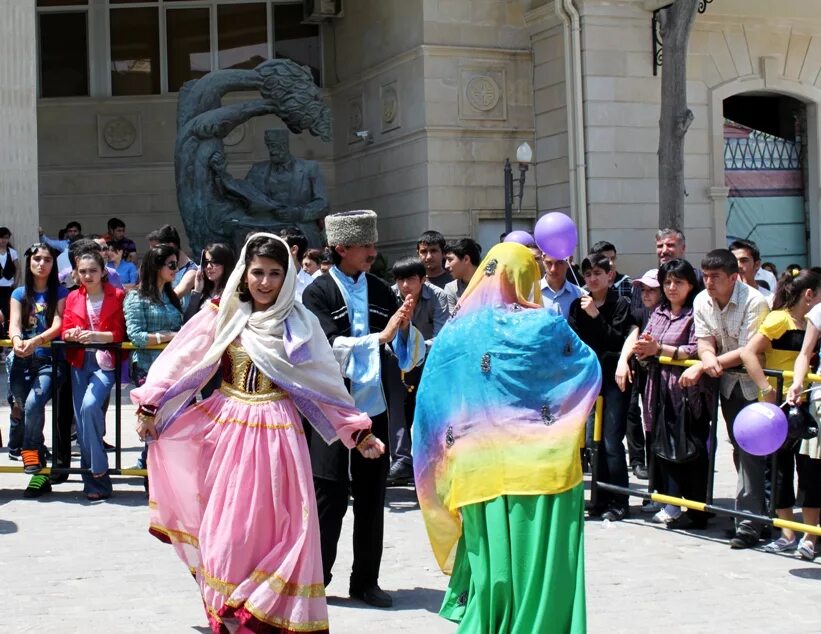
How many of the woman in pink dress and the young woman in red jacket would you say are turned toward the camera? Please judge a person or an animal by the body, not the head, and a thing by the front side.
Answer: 2

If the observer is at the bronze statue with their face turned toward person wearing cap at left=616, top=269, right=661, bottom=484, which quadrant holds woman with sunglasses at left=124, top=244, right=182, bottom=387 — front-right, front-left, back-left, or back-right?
front-right

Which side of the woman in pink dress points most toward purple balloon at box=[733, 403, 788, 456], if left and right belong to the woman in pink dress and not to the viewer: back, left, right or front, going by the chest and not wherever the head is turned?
left

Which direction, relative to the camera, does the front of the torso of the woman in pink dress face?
toward the camera

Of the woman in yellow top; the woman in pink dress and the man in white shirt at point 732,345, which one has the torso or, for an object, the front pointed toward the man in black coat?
the man in white shirt

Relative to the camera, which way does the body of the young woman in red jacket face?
toward the camera

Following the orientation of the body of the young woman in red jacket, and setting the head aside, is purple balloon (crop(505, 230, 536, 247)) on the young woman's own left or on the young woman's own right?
on the young woman's own left

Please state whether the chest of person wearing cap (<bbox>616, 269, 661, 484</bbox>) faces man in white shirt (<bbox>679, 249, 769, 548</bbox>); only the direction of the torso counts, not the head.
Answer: no

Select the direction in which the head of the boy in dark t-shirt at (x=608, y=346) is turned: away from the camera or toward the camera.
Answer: toward the camera

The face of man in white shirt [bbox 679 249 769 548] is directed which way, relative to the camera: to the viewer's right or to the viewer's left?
to the viewer's left

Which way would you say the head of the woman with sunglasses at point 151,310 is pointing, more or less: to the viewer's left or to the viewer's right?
to the viewer's right

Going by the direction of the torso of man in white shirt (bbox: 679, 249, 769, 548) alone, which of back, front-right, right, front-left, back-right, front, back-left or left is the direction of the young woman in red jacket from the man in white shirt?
front-right

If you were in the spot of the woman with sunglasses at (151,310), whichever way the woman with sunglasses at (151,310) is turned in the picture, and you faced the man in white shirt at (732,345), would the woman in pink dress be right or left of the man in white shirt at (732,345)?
right

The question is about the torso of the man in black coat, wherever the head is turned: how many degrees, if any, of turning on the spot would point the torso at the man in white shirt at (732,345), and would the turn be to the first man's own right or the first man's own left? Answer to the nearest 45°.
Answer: approximately 90° to the first man's own left

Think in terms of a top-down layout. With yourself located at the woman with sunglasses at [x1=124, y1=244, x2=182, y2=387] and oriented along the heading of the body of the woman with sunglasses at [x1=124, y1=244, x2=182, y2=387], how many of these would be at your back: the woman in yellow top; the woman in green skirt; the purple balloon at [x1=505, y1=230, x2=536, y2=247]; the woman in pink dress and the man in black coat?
0

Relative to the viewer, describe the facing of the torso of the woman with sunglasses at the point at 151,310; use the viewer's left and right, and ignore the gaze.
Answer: facing the viewer and to the right of the viewer
